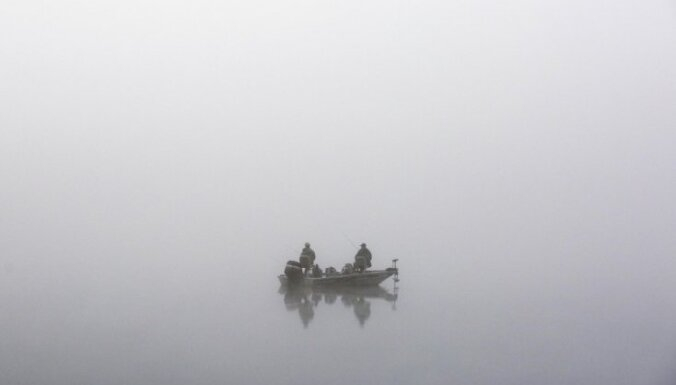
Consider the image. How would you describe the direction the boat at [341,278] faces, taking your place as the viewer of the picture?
facing to the right of the viewer
